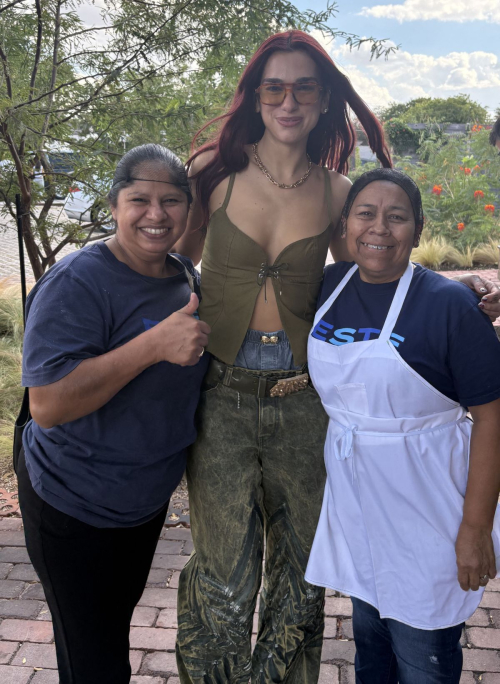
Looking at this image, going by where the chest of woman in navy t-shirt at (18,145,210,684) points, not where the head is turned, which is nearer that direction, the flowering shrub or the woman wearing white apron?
the woman wearing white apron

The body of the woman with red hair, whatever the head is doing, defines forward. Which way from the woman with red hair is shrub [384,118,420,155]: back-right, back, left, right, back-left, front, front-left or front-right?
back

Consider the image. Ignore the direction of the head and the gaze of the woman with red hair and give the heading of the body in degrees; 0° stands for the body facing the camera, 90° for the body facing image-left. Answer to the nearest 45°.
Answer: approximately 0°

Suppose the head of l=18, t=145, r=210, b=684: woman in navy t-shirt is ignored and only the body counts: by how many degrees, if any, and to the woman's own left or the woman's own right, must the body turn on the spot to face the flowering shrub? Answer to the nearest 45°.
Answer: approximately 90° to the woman's own left

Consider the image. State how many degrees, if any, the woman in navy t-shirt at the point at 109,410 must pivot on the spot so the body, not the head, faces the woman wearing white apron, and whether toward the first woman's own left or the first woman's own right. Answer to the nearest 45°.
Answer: approximately 45° to the first woman's own left

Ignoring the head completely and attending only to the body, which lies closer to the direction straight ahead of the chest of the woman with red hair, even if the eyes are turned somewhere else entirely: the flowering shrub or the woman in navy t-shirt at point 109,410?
the woman in navy t-shirt

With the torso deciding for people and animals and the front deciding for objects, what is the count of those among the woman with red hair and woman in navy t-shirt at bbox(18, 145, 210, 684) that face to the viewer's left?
0

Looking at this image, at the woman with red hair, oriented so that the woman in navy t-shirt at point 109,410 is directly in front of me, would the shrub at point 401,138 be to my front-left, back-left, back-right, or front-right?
back-right

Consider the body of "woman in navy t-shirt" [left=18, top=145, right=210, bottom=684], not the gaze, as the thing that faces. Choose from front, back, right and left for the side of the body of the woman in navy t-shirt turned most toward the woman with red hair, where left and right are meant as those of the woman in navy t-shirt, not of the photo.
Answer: left

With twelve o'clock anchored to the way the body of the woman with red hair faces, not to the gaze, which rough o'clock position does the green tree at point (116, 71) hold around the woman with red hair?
The green tree is roughly at 5 o'clock from the woman with red hair.

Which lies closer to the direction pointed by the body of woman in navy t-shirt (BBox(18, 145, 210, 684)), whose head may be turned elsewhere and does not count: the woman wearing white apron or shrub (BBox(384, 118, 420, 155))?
the woman wearing white apron

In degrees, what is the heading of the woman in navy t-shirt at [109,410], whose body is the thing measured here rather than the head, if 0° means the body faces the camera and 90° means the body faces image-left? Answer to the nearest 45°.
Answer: approximately 315°
